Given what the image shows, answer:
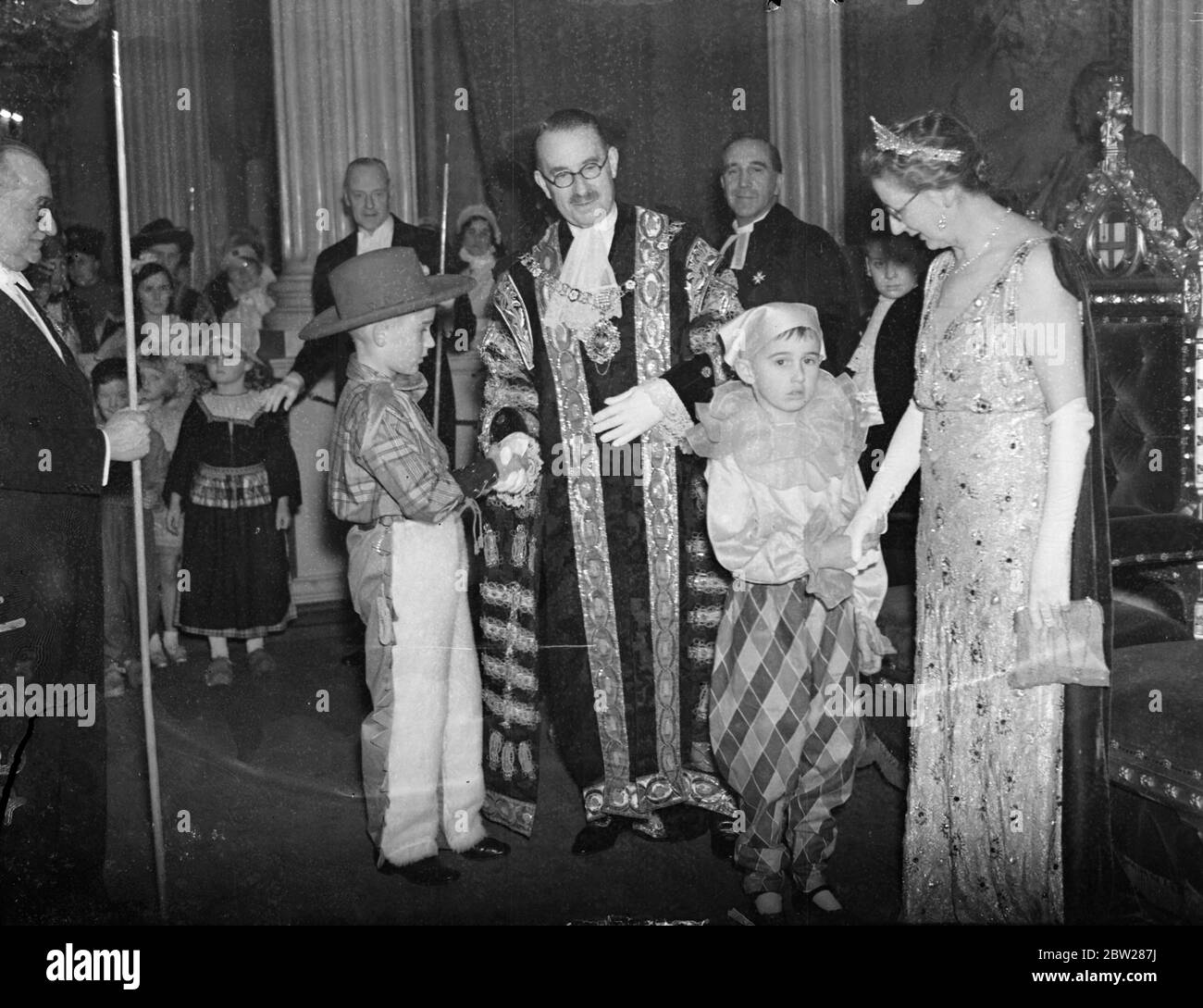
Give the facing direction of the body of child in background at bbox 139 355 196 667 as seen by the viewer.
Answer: toward the camera

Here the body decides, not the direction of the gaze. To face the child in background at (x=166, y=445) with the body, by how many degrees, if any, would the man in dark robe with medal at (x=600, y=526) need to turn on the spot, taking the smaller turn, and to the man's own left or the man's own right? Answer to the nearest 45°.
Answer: approximately 90° to the man's own right

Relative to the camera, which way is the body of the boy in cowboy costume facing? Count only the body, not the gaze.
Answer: to the viewer's right

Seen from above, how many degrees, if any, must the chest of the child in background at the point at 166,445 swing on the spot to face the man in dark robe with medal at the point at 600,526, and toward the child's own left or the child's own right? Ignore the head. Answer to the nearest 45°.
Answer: approximately 45° to the child's own left

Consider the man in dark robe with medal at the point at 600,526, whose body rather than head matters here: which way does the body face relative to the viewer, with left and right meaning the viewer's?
facing the viewer

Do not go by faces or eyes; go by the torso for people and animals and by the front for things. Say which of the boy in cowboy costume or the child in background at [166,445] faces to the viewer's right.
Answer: the boy in cowboy costume

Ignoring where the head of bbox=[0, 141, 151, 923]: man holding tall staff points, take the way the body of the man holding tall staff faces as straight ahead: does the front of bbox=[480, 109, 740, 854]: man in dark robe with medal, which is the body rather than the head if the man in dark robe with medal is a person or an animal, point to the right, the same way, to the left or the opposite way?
to the right

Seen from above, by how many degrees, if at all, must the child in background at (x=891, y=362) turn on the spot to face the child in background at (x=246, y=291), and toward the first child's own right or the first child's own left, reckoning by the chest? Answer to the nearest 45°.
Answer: approximately 45° to the first child's own right

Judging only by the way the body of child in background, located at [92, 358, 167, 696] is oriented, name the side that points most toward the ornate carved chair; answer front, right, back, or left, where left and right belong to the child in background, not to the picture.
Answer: left

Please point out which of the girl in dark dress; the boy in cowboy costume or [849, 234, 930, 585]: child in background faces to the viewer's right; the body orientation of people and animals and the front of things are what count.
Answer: the boy in cowboy costume

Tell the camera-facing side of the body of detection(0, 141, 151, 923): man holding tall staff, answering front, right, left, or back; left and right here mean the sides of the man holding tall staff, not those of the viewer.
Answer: right

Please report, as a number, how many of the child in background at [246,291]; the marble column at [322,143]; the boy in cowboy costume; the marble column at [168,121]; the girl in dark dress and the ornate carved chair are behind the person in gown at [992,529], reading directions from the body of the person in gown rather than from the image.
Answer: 1

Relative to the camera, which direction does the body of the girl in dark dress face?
toward the camera

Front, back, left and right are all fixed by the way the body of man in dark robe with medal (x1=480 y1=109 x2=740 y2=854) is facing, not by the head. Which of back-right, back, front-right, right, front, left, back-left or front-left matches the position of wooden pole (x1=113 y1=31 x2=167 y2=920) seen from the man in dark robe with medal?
right

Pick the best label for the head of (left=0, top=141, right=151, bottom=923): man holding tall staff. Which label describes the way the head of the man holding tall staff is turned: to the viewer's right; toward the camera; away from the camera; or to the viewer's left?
to the viewer's right

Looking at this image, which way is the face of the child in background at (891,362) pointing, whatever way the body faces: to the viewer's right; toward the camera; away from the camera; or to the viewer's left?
toward the camera

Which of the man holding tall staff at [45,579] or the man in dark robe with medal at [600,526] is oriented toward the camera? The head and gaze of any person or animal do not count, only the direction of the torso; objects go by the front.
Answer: the man in dark robe with medal

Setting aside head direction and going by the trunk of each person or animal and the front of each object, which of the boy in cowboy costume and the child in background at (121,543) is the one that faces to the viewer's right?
the boy in cowboy costume
